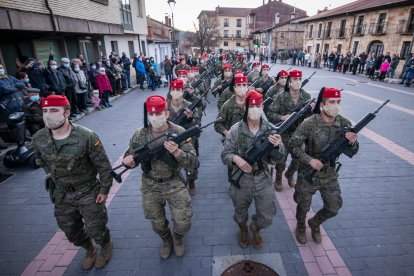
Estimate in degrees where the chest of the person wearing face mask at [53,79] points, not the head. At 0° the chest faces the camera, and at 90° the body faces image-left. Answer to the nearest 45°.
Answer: approximately 315°

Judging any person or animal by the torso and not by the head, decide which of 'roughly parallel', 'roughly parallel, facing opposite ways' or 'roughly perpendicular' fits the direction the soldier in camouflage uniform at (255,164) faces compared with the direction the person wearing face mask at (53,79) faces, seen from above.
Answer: roughly perpendicular

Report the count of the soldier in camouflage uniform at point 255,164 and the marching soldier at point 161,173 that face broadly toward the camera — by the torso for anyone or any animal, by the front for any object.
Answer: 2

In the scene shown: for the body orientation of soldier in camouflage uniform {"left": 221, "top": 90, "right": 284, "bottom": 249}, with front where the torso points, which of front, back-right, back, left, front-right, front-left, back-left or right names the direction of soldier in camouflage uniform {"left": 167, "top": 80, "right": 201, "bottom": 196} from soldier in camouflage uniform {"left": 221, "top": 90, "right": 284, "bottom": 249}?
back-right

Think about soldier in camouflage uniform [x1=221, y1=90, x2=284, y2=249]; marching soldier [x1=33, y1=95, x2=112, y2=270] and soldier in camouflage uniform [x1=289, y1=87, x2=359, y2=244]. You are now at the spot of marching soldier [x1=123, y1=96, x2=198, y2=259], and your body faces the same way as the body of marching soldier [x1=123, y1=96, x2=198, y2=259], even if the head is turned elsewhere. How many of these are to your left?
2

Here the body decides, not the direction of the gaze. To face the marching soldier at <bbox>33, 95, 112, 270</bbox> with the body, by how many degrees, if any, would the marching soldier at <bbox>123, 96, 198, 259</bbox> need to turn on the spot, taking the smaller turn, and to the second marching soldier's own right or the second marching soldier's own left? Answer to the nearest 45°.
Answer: approximately 90° to the second marching soldier's own right

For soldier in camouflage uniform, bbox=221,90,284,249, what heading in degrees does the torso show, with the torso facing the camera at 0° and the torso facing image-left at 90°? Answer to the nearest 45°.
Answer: approximately 0°

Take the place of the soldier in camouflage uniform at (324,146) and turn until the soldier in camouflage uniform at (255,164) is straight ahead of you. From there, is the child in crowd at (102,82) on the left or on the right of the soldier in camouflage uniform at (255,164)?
right
